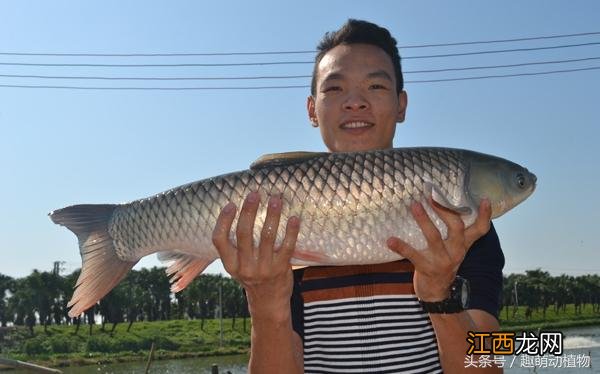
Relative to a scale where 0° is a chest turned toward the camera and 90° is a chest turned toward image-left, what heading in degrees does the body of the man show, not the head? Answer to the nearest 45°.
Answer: approximately 0°
